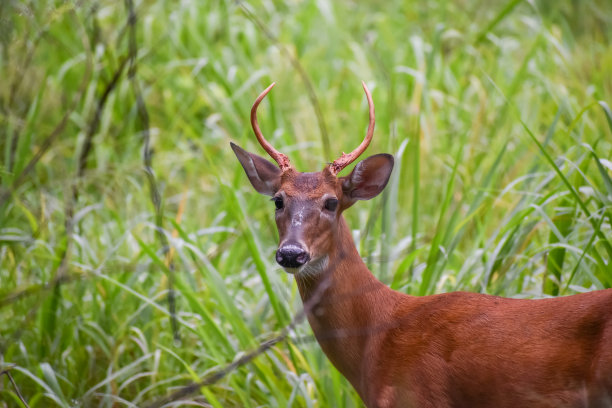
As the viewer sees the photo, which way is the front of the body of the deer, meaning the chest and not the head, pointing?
to the viewer's left
